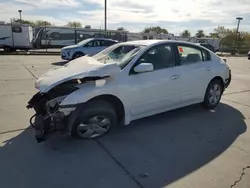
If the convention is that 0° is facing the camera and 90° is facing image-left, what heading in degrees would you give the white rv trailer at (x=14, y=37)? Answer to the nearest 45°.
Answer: approximately 90°

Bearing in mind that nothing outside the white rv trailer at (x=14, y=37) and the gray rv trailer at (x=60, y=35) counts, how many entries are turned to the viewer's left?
2

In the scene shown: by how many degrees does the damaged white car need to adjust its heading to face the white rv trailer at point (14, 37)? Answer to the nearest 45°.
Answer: approximately 90° to its right

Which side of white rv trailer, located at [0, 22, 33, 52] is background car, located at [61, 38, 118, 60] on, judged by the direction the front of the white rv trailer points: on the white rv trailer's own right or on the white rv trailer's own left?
on the white rv trailer's own left

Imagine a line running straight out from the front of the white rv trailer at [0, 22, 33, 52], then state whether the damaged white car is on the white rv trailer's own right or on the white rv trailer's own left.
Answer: on the white rv trailer's own left

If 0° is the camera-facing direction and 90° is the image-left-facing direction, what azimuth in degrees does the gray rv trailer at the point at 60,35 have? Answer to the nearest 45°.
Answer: approximately 90°

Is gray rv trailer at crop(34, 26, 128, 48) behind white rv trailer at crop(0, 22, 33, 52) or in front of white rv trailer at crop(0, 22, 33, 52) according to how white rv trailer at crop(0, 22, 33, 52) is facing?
behind

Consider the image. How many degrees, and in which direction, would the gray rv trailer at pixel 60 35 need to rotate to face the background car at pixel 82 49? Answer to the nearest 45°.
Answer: approximately 90° to its left
